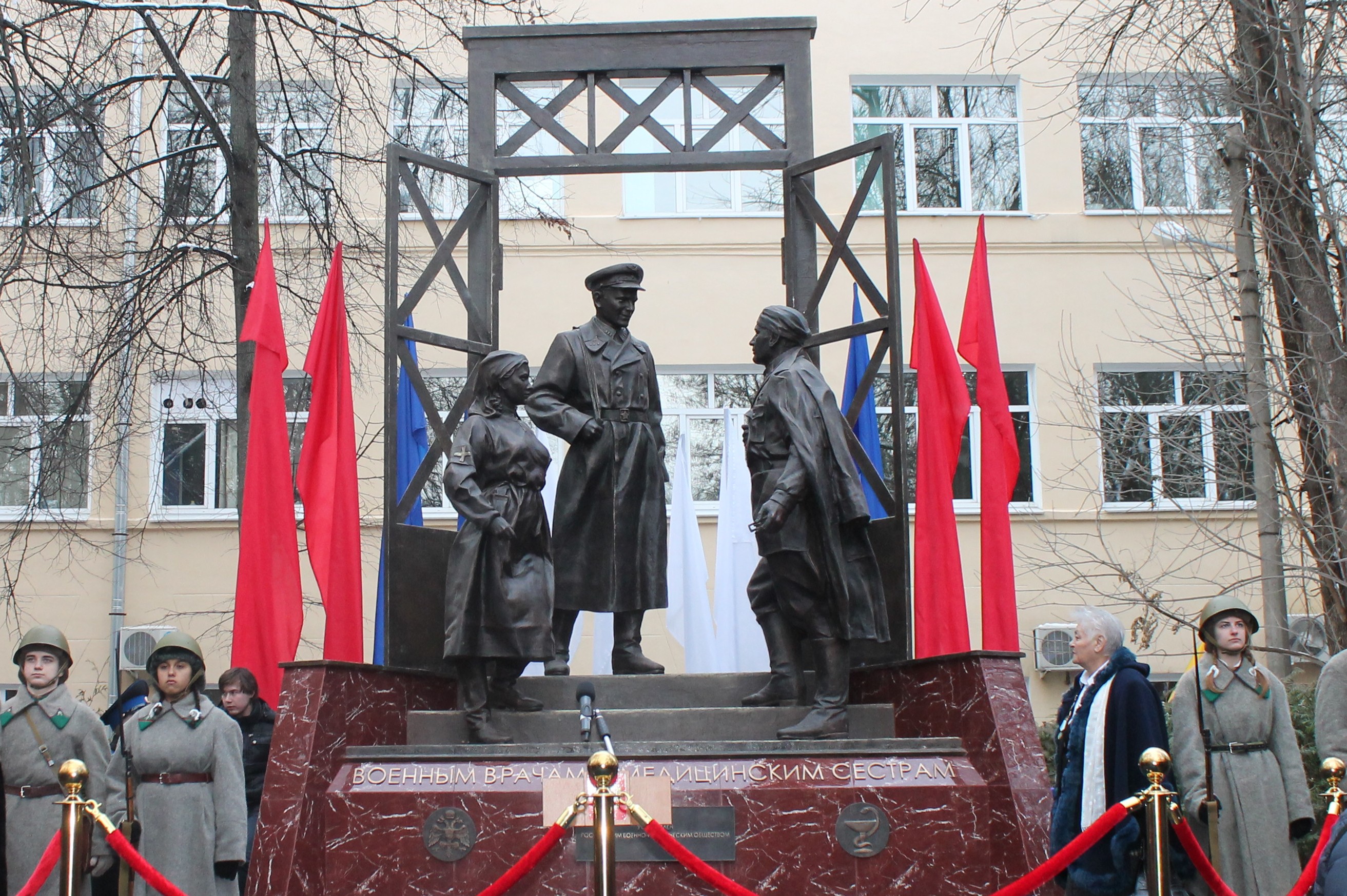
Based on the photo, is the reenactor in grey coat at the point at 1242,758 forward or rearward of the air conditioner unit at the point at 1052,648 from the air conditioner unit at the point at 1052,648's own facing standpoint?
forward

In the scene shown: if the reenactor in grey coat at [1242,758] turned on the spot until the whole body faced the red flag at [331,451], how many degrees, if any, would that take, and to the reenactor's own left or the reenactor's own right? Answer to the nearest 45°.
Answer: approximately 90° to the reenactor's own right

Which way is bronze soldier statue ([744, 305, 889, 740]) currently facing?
to the viewer's left

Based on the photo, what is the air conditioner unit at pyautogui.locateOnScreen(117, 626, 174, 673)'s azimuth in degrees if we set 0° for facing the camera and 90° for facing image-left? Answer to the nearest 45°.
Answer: approximately 0°

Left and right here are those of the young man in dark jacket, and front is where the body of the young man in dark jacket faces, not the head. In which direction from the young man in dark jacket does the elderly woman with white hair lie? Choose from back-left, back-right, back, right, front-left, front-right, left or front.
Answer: left

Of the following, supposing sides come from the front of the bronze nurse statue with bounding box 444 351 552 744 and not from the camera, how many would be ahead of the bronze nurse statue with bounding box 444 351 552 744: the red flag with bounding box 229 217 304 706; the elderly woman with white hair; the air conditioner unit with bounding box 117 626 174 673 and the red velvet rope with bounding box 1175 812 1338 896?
2

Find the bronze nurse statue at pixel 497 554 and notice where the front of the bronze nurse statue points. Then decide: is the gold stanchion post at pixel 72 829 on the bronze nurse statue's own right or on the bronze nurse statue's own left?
on the bronze nurse statue's own right

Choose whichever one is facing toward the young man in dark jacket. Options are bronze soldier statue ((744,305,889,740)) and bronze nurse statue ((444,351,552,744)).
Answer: bronze soldier statue ((744,305,889,740))

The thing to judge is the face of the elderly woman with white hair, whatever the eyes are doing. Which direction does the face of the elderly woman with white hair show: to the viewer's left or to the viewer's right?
to the viewer's left

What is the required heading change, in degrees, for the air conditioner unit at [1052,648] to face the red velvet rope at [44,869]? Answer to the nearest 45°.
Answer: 0° — it already faces it

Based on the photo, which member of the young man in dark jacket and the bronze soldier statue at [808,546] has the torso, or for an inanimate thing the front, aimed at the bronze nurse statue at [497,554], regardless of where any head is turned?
the bronze soldier statue at [808,546]

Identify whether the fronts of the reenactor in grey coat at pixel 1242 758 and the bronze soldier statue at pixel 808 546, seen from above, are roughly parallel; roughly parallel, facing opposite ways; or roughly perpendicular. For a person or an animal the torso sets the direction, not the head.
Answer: roughly perpendicular

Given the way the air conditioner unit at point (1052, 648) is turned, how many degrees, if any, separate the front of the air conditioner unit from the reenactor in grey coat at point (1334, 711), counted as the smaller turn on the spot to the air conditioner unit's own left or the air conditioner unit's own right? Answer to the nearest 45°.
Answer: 0° — it already faces them

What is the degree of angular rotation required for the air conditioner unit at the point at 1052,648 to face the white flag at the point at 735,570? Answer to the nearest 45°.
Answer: approximately 45° to its right

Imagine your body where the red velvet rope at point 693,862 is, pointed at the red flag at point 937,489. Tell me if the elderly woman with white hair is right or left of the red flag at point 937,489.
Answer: right

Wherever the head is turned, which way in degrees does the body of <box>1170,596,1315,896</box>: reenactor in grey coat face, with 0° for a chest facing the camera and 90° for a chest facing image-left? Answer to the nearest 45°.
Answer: approximately 0°

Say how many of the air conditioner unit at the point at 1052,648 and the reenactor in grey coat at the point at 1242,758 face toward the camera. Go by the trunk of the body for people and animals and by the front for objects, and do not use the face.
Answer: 2

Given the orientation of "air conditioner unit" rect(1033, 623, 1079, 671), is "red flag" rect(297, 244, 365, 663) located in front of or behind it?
in front
